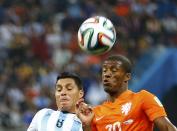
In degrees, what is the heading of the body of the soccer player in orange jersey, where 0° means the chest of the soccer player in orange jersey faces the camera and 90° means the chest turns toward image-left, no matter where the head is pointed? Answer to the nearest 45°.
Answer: approximately 45°

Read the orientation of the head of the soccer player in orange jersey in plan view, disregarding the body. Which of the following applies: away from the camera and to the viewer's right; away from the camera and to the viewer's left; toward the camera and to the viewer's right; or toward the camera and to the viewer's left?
toward the camera and to the viewer's left
